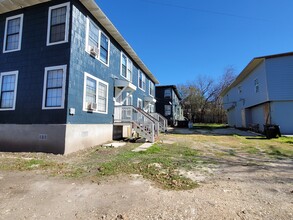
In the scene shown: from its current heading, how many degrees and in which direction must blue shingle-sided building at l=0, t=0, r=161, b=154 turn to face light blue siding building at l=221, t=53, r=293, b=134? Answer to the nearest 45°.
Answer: approximately 45° to its left

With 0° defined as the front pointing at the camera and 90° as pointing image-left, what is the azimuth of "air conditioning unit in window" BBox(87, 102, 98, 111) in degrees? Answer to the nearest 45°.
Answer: approximately 315°
